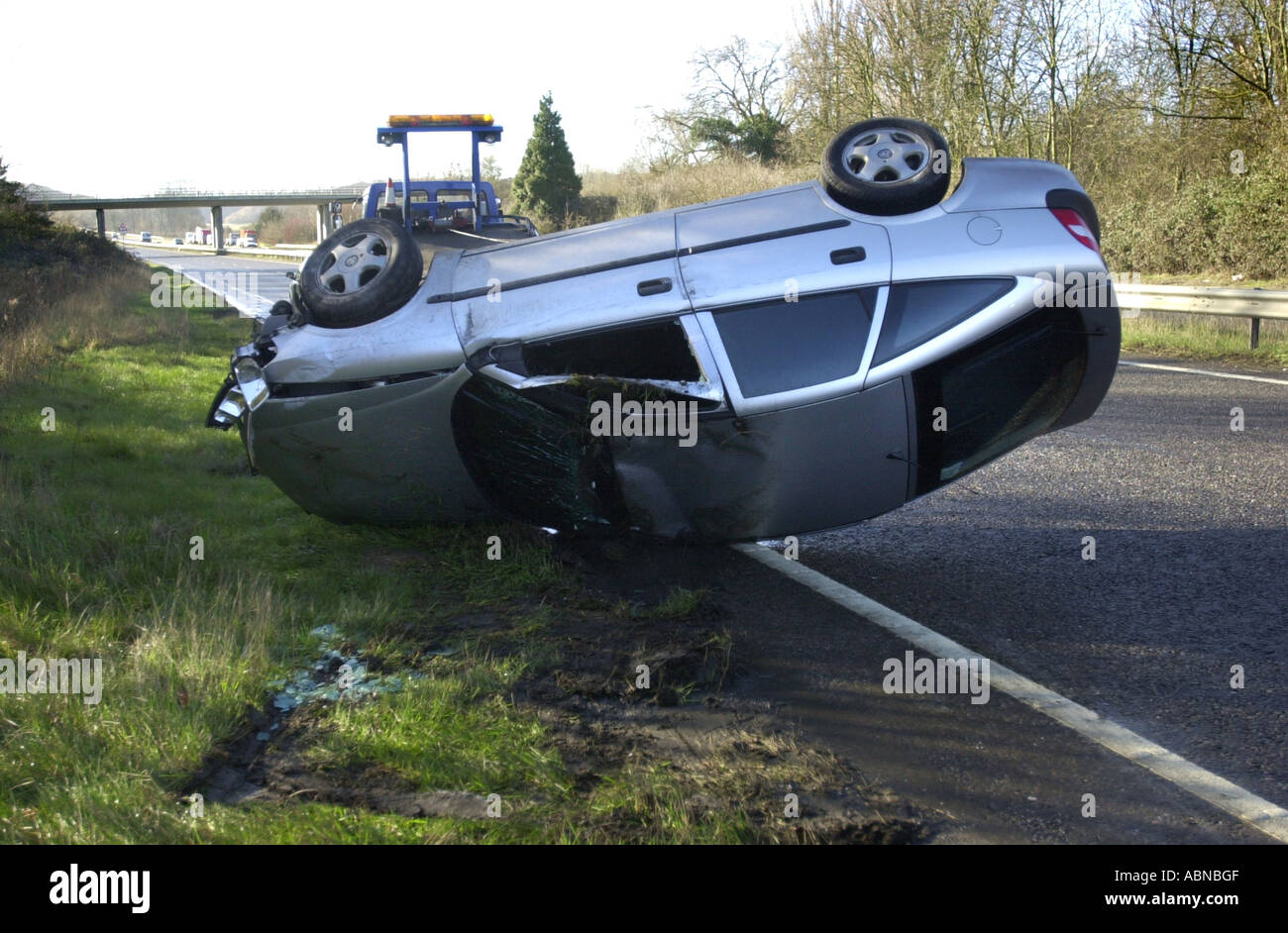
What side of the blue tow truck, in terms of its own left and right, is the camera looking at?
back

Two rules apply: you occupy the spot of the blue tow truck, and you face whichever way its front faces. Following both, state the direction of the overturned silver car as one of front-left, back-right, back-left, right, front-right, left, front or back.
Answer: back

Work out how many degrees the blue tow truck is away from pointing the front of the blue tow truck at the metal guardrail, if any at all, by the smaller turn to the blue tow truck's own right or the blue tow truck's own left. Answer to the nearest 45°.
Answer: approximately 90° to the blue tow truck's own right
